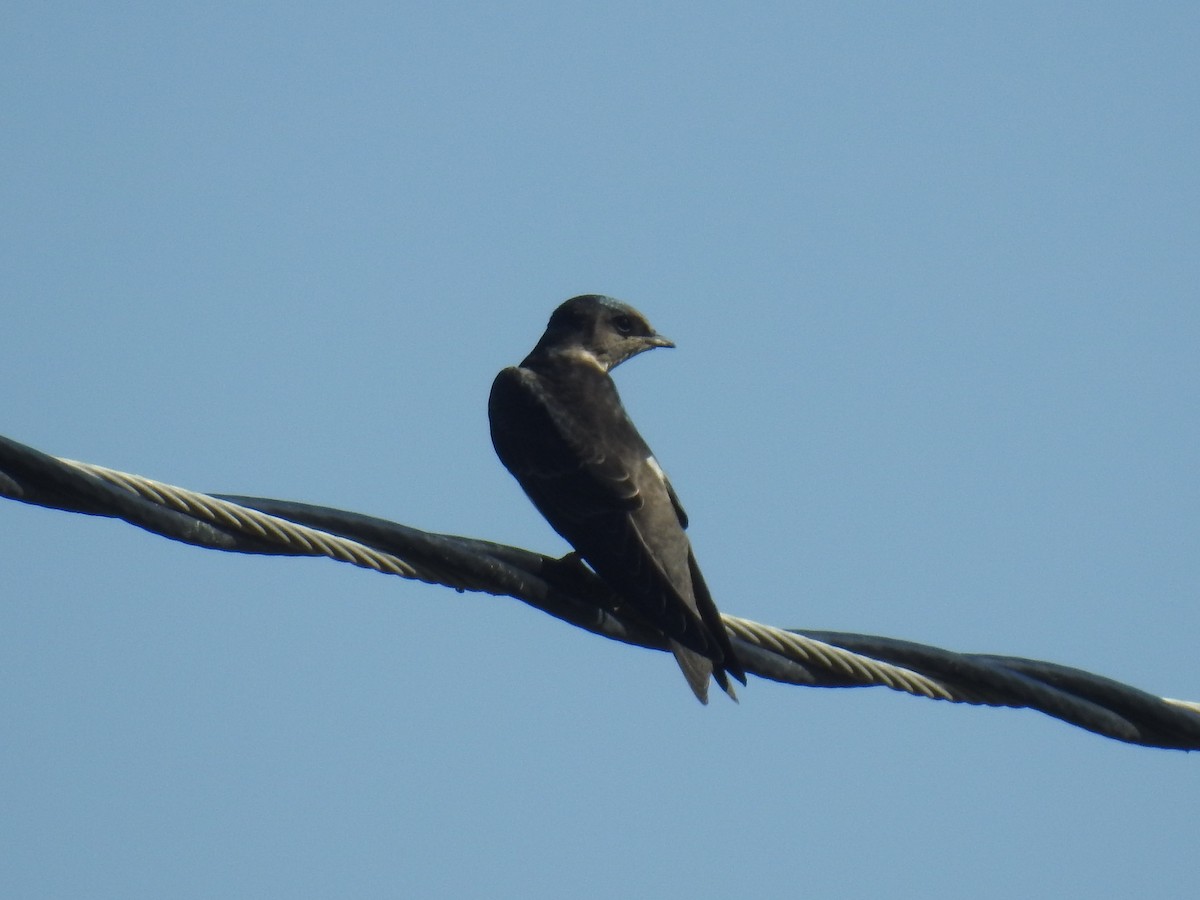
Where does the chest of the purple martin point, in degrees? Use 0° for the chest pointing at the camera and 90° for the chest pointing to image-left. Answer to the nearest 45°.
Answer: approximately 135°
